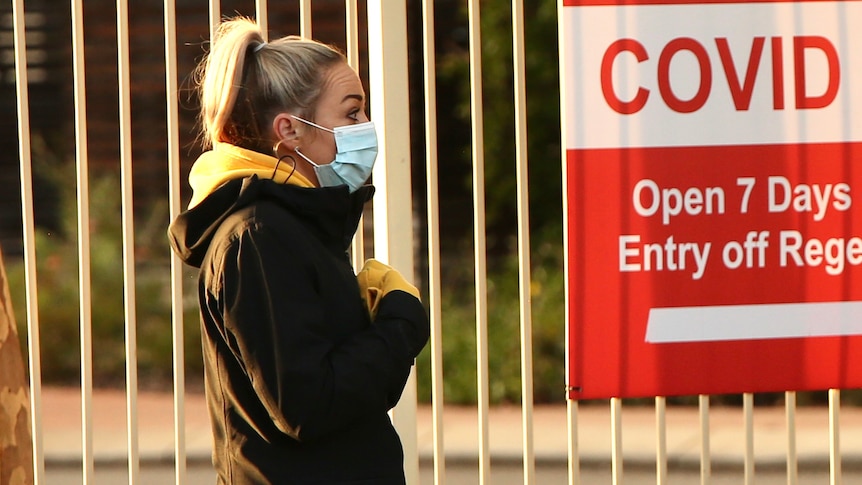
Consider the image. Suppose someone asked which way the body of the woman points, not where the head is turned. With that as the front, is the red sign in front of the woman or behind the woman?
in front

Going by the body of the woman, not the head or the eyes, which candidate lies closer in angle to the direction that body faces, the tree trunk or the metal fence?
the metal fence

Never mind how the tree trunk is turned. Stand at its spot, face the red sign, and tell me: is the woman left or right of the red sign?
right

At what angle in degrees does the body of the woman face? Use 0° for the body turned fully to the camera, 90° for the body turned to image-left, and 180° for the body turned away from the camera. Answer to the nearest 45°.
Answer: approximately 270°

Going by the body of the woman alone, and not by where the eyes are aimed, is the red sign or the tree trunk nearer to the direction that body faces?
the red sign

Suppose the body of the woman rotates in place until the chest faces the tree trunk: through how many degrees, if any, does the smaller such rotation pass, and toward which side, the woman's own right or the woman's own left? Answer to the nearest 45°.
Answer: approximately 135° to the woman's own left

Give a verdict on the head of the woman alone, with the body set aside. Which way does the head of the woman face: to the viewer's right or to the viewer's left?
to the viewer's right
